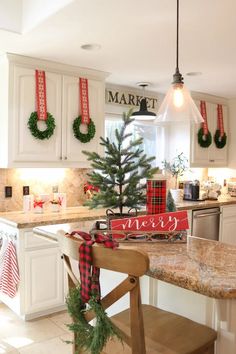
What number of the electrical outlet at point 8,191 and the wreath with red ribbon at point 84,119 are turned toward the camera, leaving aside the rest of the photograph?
2

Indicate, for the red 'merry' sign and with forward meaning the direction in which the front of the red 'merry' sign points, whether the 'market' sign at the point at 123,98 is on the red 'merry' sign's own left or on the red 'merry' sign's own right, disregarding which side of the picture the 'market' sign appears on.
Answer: on the red 'merry' sign's own right

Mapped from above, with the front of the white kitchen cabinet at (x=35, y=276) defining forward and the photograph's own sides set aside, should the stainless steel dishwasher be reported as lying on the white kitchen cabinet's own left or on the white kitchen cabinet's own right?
on the white kitchen cabinet's own left

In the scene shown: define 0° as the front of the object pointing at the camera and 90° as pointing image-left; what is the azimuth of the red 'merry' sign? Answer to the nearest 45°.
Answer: approximately 45°

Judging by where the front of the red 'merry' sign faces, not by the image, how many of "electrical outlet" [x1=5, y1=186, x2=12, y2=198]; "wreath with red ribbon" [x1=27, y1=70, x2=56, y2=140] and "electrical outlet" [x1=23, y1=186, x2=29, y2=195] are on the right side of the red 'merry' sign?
3

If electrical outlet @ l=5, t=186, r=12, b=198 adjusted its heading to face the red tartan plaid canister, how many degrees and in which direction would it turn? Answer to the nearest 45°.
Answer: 0° — it already faces it

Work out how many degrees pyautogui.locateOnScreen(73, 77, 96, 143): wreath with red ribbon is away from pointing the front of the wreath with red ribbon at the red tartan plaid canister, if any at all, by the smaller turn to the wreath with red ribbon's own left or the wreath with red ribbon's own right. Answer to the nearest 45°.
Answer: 0° — it already faces it
